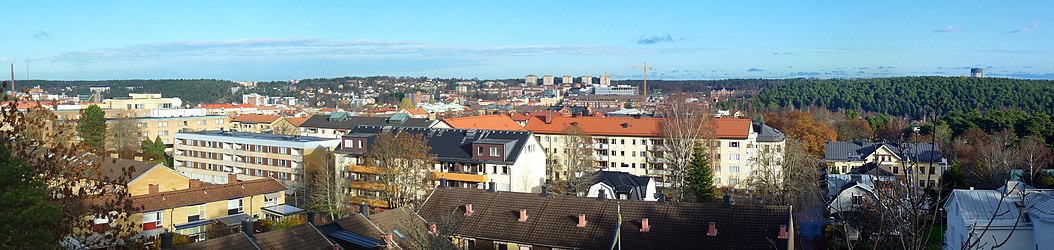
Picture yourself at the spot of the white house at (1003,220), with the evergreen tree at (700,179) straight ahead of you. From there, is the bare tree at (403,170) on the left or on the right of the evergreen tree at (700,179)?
left

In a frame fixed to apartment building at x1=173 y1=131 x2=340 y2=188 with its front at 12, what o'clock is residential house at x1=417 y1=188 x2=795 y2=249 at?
The residential house is roughly at 10 o'clock from the apartment building.

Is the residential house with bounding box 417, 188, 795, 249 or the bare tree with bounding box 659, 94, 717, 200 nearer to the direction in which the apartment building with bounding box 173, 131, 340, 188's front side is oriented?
the residential house

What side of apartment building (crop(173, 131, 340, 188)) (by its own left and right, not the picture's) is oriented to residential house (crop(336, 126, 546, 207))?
left

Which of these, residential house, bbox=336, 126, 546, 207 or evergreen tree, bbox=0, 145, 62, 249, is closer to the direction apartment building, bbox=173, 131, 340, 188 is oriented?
the evergreen tree

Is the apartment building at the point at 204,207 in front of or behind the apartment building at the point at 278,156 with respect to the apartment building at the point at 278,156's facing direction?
in front

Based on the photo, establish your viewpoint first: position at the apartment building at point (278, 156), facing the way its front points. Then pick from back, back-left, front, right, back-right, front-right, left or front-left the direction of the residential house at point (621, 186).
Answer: left

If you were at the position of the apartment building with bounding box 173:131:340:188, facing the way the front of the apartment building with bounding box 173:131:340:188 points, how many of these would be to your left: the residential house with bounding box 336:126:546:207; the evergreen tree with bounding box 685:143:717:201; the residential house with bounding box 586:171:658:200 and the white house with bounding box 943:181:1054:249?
4

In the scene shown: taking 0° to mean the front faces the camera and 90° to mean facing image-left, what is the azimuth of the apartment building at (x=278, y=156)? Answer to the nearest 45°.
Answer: approximately 45°

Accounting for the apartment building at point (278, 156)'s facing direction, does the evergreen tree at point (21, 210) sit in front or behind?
in front

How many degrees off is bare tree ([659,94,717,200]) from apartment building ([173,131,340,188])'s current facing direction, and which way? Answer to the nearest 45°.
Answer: approximately 135° to its left

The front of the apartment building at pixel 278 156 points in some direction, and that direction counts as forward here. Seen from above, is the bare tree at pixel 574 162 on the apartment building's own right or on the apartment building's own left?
on the apartment building's own left

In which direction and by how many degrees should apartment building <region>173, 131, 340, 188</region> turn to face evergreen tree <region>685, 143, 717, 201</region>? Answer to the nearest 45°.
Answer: approximately 90° to its left

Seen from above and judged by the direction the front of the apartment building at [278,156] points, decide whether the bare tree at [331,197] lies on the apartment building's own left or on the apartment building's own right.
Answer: on the apartment building's own left
